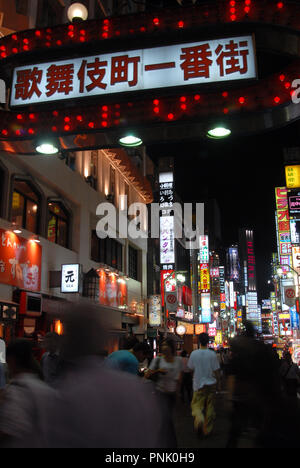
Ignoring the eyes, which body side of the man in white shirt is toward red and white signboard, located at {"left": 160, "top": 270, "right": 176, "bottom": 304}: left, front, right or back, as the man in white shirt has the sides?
front

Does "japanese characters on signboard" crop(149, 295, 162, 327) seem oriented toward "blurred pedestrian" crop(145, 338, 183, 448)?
yes

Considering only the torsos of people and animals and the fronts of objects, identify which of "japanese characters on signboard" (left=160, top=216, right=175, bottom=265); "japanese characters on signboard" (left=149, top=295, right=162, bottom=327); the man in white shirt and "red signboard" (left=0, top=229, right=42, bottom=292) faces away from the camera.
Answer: the man in white shirt

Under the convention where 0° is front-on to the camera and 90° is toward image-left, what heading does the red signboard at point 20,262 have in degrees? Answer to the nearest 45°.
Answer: approximately 315°

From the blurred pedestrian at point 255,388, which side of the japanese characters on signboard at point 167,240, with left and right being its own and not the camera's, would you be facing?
front

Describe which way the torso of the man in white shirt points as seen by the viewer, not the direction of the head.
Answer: away from the camera

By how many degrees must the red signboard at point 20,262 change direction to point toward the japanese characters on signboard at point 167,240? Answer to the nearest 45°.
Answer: approximately 90° to its left

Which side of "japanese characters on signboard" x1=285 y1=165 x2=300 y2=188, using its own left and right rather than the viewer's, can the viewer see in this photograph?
front

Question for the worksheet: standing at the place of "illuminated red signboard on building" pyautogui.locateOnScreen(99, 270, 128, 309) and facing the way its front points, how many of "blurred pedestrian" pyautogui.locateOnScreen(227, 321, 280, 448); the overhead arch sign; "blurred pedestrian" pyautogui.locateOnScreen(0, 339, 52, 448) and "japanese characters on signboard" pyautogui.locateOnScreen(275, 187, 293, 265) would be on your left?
1

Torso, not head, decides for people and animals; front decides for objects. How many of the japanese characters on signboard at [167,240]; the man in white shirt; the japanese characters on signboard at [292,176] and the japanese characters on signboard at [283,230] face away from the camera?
1

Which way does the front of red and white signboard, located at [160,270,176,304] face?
toward the camera

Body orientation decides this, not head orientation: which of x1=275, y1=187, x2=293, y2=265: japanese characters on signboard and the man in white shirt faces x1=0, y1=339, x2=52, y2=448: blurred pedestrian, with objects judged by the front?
the japanese characters on signboard

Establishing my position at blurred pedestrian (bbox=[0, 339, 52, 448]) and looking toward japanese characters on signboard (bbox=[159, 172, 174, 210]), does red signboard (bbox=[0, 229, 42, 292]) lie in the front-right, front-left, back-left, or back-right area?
front-left

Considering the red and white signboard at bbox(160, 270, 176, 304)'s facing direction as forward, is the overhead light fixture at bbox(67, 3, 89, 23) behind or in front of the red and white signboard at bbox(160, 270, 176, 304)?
in front

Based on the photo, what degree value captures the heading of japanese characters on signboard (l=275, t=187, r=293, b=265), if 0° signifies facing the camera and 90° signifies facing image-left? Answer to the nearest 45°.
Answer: approximately 0°

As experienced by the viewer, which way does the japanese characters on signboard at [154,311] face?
facing the viewer

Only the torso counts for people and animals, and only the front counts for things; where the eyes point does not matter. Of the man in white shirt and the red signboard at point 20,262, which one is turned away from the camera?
the man in white shirt

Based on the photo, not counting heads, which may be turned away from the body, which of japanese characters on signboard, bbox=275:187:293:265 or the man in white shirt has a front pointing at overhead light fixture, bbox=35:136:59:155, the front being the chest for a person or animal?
the japanese characters on signboard
